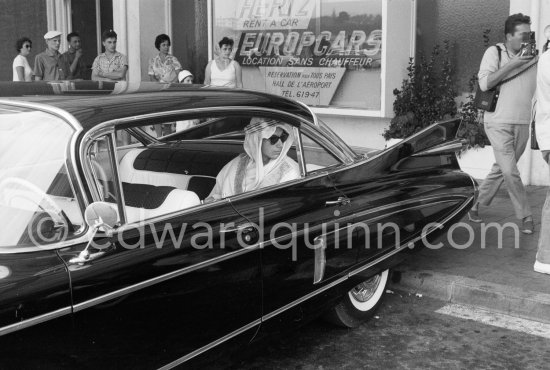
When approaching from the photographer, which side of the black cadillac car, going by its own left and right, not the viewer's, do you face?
back

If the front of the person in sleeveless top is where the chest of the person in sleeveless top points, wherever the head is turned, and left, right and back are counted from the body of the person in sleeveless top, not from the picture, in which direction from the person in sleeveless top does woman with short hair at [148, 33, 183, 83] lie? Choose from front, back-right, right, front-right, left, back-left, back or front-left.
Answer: back-right

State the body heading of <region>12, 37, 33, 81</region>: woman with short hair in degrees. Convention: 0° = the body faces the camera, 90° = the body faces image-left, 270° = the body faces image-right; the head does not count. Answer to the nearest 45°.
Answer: approximately 315°

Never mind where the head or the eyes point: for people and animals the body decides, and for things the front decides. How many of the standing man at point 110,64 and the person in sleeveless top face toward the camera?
2

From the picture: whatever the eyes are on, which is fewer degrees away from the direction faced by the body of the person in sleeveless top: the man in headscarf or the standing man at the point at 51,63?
the man in headscarf

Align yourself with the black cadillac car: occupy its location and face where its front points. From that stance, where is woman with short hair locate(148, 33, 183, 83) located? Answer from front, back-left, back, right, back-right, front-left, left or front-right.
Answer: back-right

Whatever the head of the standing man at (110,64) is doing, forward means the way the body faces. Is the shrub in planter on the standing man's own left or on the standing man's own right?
on the standing man's own left

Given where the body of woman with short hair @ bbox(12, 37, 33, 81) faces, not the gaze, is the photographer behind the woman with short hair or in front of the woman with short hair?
in front

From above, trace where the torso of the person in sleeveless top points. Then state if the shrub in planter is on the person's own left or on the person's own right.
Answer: on the person's own left
